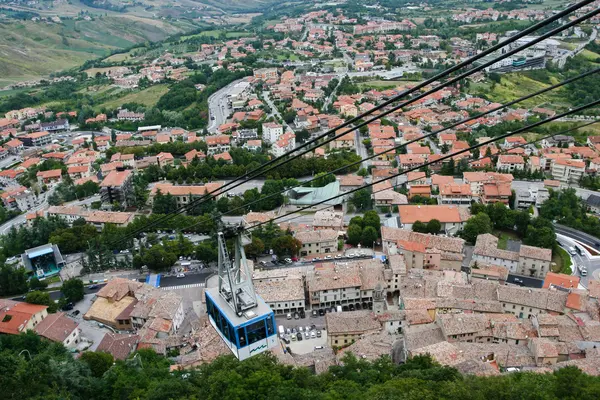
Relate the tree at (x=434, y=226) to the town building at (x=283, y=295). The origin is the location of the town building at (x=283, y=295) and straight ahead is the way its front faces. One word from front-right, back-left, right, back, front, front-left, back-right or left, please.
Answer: back-left

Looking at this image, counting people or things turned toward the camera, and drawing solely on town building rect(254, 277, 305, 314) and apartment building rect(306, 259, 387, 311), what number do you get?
2

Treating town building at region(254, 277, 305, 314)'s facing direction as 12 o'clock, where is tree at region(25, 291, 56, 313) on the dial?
The tree is roughly at 3 o'clock from the town building.

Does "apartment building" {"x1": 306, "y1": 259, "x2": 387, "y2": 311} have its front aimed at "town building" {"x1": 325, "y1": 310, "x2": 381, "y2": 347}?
yes

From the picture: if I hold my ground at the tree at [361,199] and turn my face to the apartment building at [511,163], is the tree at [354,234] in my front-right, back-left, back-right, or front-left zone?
back-right

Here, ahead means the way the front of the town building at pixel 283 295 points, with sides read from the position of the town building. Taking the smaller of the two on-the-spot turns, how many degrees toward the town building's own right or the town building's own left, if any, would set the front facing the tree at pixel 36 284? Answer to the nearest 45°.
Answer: approximately 90° to the town building's own right

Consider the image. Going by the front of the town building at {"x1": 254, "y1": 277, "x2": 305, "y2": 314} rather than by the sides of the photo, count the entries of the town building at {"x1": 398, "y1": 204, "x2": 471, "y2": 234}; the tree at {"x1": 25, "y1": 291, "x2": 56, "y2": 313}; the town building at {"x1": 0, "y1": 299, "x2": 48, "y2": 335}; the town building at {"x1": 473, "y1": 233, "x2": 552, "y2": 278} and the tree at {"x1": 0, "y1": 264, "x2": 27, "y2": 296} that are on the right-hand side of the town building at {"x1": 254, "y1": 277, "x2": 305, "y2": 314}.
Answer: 3

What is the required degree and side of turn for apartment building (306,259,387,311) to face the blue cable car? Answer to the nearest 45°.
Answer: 0° — it already faces it

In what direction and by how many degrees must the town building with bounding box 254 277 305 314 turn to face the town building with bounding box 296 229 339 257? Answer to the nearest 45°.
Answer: approximately 180°

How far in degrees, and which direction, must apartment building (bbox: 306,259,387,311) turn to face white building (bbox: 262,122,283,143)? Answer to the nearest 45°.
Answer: approximately 180°

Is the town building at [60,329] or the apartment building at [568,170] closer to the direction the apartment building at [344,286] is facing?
the town building

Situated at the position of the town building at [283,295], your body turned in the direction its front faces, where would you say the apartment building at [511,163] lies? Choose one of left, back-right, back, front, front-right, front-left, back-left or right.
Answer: back-left

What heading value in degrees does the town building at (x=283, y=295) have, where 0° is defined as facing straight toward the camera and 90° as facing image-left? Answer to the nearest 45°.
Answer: approximately 0°

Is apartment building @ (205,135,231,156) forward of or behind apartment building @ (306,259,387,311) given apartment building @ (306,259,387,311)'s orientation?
behind

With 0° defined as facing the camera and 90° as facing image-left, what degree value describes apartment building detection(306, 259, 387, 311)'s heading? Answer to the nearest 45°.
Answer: approximately 0°
